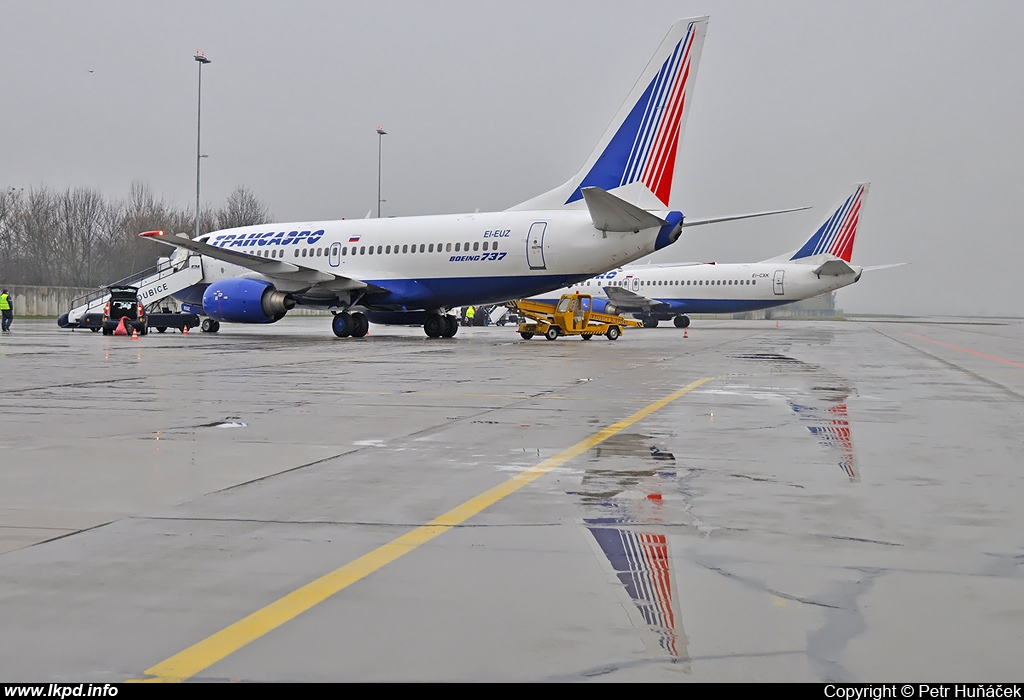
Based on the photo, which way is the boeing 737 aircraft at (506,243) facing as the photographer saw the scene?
facing away from the viewer and to the left of the viewer

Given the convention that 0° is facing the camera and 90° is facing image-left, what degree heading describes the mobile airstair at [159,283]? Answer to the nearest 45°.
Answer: approximately 270°

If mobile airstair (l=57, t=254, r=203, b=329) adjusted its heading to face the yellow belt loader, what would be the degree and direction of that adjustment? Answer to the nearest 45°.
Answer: approximately 45° to its right

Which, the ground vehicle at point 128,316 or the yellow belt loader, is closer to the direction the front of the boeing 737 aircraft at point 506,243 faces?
the ground vehicle
